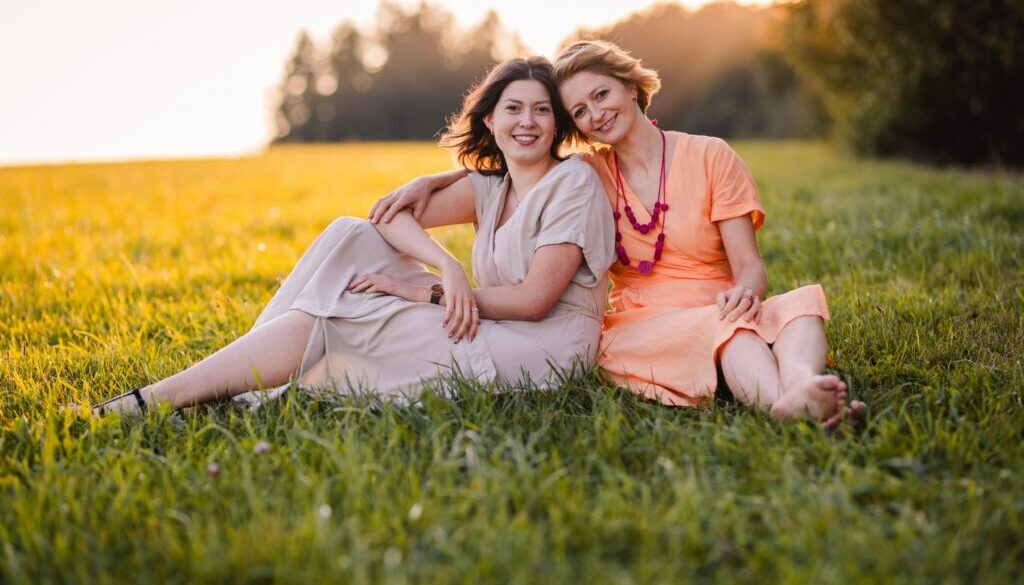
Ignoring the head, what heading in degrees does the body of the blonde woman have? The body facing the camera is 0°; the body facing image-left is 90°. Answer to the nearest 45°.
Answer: approximately 0°

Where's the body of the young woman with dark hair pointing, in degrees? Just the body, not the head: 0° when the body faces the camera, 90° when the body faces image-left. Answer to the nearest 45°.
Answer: approximately 45°

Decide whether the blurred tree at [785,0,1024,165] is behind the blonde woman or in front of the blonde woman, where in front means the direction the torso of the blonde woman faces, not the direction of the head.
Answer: behind

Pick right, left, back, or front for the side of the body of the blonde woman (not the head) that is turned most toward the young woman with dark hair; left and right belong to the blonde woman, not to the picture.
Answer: right

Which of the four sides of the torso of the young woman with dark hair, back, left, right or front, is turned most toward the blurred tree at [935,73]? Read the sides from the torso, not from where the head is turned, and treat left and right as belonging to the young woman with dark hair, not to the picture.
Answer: back
